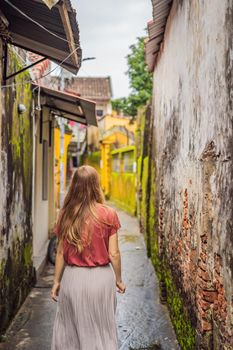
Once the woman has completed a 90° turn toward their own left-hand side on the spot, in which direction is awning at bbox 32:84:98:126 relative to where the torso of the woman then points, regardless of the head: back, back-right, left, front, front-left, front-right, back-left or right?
right

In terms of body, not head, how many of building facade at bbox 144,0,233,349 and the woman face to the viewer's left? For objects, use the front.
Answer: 1

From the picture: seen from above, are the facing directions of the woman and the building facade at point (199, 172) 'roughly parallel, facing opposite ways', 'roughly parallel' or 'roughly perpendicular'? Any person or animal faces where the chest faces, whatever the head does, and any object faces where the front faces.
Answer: roughly perpendicular

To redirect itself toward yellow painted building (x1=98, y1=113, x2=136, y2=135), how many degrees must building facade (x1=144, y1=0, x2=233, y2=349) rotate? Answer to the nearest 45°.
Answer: approximately 90° to its right

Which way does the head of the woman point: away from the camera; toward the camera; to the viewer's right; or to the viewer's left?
away from the camera

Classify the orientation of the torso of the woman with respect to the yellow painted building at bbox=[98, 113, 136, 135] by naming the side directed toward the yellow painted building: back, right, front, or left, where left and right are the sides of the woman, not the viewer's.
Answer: front

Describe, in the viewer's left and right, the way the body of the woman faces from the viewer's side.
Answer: facing away from the viewer

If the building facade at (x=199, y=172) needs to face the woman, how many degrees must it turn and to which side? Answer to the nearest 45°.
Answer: approximately 45° to its left

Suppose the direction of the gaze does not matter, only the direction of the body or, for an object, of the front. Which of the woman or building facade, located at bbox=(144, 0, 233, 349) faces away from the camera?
the woman

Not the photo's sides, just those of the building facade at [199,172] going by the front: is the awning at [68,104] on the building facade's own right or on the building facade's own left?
on the building facade's own right

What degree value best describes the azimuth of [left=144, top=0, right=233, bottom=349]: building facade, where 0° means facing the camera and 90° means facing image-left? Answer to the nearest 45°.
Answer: approximately 90°
